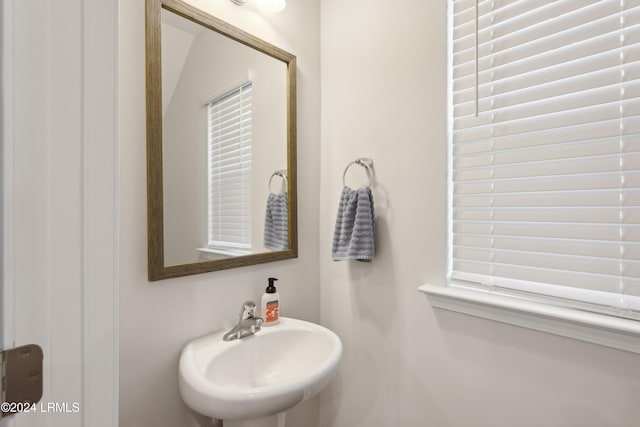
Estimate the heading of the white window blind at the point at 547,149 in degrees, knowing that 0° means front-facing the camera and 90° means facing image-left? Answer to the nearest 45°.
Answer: approximately 45°

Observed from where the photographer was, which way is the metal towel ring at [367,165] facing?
facing the viewer and to the left of the viewer

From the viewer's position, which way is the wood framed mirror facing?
facing the viewer and to the right of the viewer

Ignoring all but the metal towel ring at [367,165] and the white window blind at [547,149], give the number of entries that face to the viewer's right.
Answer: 0

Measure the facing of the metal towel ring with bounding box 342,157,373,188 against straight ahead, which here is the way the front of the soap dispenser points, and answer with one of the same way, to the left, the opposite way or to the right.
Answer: to the right

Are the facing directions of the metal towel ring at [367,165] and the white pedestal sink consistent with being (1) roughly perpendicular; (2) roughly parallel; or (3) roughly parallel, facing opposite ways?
roughly perpendicular

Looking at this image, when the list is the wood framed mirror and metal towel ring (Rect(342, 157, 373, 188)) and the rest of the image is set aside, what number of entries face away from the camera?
0

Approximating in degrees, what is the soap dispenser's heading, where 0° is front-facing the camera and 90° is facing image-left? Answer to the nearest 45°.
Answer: approximately 315°
